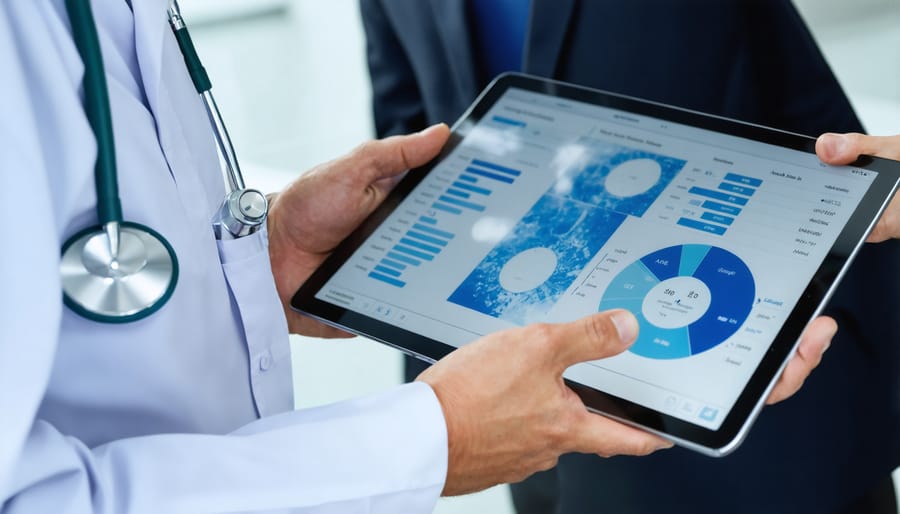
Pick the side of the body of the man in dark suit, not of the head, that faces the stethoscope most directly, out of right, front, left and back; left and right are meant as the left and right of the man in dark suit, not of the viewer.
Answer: front

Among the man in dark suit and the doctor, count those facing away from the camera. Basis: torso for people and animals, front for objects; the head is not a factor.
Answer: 0

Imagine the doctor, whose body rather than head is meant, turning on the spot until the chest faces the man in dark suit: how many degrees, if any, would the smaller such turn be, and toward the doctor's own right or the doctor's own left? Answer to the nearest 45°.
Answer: approximately 45° to the doctor's own left
